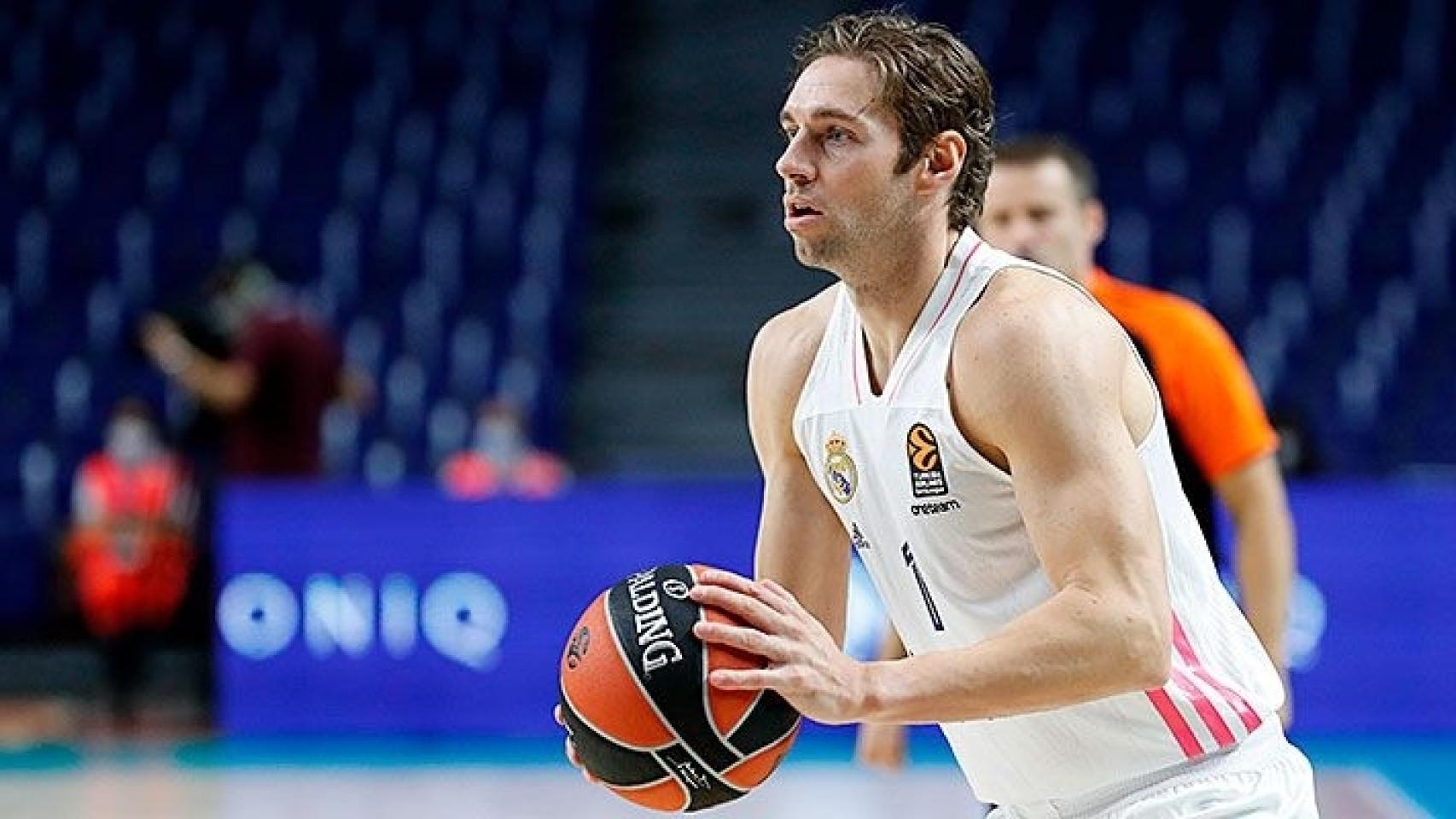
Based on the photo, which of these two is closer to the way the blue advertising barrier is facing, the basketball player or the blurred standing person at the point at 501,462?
the basketball player

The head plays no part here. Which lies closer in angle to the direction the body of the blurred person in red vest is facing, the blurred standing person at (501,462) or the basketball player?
the basketball player

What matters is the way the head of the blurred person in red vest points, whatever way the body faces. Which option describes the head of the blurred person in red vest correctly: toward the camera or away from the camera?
toward the camera

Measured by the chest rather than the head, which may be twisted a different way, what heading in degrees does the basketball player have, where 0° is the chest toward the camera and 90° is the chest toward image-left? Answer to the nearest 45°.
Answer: approximately 45°

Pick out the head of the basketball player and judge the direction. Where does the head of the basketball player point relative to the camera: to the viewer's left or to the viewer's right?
to the viewer's left

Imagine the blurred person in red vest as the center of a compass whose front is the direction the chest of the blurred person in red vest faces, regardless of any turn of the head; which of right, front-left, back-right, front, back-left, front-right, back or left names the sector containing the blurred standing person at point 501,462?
left

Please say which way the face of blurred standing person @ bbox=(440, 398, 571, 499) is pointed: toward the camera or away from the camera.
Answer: toward the camera

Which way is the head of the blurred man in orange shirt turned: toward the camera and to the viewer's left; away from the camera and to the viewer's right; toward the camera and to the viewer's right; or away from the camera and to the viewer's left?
toward the camera and to the viewer's left

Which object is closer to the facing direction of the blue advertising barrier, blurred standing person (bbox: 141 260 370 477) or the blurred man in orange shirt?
the blurred man in orange shirt

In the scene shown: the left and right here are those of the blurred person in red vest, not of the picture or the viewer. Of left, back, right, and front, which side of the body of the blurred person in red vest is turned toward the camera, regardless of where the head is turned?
front

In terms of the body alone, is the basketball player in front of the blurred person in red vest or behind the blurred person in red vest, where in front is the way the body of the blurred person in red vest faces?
in front

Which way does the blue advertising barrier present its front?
toward the camera
